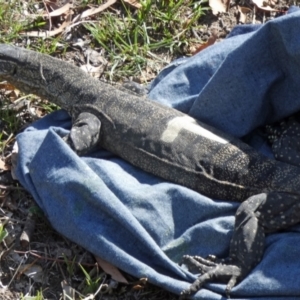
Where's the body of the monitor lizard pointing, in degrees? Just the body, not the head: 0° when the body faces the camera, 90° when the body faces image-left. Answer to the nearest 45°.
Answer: approximately 135°

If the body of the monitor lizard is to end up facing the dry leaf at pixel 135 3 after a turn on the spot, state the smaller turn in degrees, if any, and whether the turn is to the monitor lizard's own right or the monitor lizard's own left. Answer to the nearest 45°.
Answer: approximately 45° to the monitor lizard's own right

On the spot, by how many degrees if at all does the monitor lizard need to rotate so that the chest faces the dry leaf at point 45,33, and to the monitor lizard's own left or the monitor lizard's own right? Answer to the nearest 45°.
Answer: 0° — it already faces it

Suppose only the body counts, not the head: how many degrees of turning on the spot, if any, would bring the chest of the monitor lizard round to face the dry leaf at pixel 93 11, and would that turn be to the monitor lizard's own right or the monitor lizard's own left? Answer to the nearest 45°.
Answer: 0° — it already faces it

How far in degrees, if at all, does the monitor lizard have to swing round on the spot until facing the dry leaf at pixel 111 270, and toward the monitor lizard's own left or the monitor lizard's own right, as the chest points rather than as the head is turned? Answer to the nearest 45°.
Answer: approximately 90° to the monitor lizard's own left
